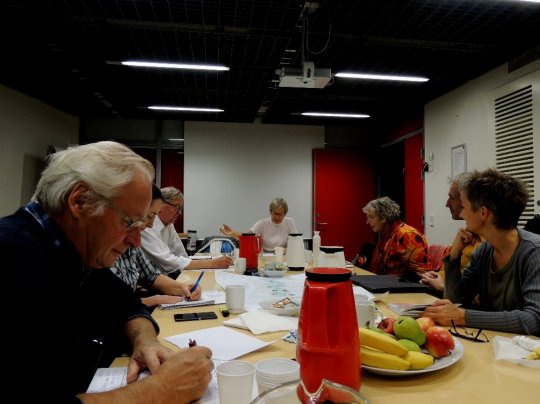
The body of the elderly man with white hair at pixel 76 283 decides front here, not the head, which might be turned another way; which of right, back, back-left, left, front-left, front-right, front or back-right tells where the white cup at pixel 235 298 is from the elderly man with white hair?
front-left

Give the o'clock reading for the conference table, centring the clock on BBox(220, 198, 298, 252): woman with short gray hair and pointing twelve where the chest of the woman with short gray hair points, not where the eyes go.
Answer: The conference table is roughly at 12 o'clock from the woman with short gray hair.

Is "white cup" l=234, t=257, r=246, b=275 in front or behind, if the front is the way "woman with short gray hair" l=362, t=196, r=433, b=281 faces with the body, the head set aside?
in front

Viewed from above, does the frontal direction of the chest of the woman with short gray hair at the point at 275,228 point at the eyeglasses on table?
yes

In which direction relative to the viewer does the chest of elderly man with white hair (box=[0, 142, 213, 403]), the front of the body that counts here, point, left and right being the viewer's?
facing to the right of the viewer

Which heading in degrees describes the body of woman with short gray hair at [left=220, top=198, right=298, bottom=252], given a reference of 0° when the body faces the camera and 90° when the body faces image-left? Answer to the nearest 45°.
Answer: approximately 0°

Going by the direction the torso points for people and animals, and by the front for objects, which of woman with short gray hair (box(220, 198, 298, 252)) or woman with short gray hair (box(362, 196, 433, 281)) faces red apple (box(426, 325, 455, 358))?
woman with short gray hair (box(220, 198, 298, 252))

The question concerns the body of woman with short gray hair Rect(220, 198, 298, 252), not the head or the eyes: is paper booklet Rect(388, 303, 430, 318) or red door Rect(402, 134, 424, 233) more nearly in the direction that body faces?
the paper booklet

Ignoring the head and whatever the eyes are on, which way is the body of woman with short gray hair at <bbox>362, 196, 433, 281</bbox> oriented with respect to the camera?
to the viewer's left

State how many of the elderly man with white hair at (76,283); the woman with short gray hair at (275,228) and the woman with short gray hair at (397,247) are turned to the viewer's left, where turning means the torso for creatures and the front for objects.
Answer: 1

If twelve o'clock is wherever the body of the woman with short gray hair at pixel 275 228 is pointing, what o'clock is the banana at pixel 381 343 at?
The banana is roughly at 12 o'clock from the woman with short gray hair.

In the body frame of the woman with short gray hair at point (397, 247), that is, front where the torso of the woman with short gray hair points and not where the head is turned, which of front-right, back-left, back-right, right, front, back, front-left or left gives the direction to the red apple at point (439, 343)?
left

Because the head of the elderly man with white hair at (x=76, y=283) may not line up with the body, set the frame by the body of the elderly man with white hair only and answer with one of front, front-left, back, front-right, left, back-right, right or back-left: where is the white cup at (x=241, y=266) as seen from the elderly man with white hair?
front-left

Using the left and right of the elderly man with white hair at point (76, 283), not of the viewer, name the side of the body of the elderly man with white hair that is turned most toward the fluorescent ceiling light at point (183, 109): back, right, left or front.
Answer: left

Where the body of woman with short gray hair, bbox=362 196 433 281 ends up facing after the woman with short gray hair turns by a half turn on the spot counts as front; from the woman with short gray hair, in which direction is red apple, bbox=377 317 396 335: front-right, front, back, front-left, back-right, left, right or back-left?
right

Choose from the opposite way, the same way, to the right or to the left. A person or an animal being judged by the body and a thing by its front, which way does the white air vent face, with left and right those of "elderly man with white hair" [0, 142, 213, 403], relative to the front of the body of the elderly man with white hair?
the opposite way
